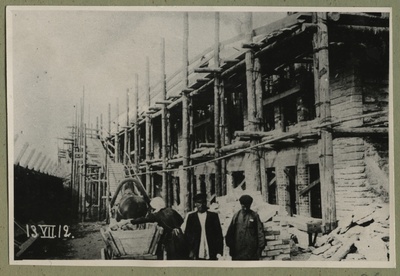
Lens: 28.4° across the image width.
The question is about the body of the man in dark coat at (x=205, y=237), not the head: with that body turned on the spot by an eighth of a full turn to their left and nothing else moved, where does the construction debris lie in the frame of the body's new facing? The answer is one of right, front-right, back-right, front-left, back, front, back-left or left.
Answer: front-left

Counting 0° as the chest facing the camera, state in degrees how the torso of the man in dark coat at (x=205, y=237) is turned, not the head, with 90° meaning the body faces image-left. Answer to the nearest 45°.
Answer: approximately 0°

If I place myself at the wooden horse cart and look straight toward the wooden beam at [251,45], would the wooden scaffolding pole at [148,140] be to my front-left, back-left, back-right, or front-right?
front-left

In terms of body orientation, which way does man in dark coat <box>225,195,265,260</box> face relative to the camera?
toward the camera

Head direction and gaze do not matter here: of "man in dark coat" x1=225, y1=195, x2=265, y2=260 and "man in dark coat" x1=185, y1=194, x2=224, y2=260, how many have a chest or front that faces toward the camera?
2

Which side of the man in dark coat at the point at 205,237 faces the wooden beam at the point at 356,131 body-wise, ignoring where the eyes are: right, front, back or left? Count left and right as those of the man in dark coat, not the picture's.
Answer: left
